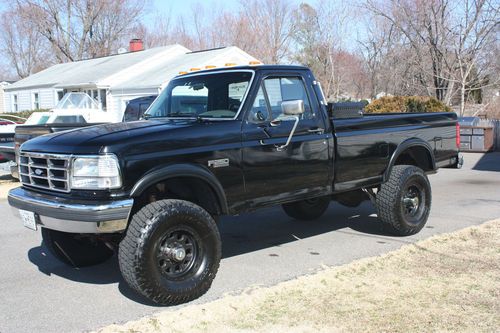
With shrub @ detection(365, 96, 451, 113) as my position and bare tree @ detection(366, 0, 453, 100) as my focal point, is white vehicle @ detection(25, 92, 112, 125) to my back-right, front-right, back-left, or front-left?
back-left

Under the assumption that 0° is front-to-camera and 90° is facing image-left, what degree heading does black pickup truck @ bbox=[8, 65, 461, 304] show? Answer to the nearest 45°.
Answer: approximately 45°

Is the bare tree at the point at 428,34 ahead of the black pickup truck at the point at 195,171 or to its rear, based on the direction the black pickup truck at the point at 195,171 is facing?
to the rear

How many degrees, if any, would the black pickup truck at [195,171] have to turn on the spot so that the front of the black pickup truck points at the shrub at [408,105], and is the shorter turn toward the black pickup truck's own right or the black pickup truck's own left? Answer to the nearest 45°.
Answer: approximately 180°

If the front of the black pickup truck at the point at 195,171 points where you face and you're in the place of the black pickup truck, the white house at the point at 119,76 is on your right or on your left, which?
on your right

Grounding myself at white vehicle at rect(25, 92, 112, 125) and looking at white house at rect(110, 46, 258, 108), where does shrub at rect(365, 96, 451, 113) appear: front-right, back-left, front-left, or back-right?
front-right

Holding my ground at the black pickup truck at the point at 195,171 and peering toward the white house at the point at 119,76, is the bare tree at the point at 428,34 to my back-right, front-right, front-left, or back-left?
front-right

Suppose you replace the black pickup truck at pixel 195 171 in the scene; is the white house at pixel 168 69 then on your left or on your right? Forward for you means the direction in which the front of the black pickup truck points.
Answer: on your right

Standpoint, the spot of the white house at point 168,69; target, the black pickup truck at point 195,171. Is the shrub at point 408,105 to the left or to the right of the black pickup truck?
left
